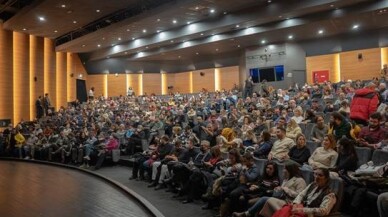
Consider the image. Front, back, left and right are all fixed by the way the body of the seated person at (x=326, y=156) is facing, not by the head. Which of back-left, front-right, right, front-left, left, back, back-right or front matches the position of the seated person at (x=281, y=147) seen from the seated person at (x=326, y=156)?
right

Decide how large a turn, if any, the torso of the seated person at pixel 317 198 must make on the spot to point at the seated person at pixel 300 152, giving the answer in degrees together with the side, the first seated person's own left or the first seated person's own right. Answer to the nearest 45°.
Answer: approximately 135° to the first seated person's own right

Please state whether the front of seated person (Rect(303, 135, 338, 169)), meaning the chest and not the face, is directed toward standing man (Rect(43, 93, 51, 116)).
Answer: no

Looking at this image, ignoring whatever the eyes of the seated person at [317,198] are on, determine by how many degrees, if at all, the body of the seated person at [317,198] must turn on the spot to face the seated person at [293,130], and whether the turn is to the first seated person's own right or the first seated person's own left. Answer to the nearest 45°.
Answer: approximately 135° to the first seated person's own right

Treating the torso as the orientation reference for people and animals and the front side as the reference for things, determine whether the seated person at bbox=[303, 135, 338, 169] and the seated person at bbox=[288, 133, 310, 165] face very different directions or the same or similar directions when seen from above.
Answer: same or similar directions

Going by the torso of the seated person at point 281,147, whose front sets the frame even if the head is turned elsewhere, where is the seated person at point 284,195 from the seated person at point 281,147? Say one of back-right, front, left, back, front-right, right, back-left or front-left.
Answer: front-left

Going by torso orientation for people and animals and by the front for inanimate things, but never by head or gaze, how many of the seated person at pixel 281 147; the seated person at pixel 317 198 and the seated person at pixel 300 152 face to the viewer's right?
0

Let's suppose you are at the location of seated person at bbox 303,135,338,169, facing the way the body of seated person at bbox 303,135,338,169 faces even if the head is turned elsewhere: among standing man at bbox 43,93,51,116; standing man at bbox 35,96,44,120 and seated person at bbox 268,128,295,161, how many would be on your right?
3

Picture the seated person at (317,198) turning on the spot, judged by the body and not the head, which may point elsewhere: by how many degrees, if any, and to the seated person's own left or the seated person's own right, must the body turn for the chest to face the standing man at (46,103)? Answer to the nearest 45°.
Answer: approximately 90° to the seated person's own right

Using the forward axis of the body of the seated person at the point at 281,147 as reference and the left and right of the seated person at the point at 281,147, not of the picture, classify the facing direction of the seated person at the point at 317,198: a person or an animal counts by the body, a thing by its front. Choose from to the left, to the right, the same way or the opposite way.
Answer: the same way

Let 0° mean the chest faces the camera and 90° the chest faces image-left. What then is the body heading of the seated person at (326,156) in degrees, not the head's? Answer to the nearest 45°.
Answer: approximately 45°

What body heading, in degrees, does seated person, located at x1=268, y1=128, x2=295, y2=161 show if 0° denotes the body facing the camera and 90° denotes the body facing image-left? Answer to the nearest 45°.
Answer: approximately 45°

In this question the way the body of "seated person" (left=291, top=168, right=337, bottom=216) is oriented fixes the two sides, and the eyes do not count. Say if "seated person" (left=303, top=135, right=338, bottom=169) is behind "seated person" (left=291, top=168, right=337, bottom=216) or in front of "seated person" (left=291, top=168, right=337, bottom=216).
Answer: behind

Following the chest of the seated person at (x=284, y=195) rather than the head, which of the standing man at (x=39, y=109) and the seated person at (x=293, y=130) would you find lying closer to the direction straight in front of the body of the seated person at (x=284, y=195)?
the standing man

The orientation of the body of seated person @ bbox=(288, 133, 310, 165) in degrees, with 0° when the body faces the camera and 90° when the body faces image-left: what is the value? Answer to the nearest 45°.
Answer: approximately 45°

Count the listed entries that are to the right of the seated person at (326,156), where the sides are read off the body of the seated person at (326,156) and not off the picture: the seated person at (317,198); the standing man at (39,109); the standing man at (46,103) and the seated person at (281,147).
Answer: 3

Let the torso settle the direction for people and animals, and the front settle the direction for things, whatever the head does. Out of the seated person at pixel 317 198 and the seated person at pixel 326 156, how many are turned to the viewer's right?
0

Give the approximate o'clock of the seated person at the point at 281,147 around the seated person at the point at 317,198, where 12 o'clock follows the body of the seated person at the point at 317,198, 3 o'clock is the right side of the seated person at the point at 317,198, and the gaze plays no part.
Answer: the seated person at the point at 281,147 is roughly at 4 o'clock from the seated person at the point at 317,198.
